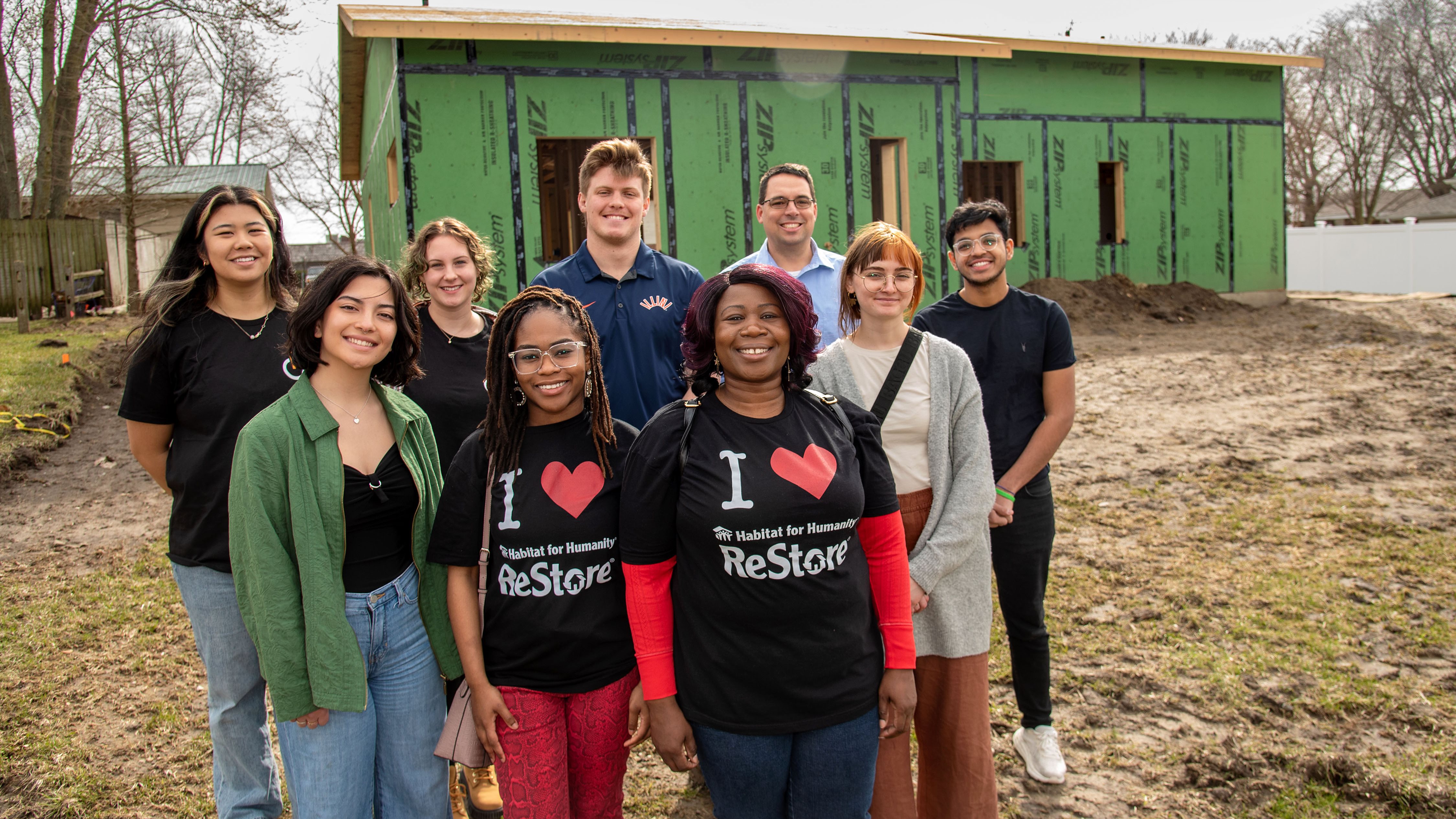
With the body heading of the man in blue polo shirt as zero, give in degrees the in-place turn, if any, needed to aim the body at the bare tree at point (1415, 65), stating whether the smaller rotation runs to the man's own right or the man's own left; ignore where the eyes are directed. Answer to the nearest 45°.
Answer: approximately 135° to the man's own left

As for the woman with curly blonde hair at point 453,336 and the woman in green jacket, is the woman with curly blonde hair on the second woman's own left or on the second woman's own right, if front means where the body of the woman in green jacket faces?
on the second woman's own left

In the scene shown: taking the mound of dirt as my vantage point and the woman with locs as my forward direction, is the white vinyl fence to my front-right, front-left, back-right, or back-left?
back-left

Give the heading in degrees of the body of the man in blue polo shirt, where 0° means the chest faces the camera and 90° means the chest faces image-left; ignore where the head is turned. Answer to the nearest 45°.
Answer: approximately 0°

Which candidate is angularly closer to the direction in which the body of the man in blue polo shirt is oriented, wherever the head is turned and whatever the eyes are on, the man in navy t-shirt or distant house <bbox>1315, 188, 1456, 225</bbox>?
the man in navy t-shirt
